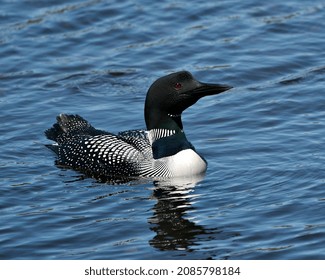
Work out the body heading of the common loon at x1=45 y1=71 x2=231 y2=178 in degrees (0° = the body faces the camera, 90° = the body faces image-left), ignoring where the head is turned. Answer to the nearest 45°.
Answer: approximately 270°
